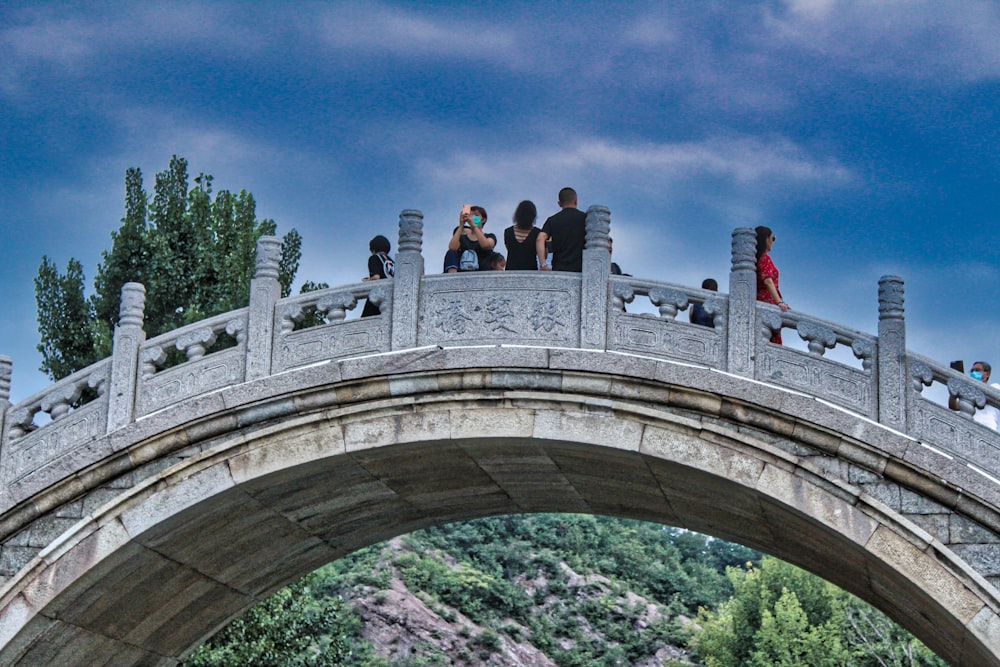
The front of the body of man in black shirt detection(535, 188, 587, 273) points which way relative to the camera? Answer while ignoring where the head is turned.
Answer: away from the camera

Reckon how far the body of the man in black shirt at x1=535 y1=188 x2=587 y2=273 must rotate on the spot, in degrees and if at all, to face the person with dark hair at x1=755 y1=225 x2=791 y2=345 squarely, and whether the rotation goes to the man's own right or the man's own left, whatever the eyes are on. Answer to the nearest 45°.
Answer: approximately 90° to the man's own right

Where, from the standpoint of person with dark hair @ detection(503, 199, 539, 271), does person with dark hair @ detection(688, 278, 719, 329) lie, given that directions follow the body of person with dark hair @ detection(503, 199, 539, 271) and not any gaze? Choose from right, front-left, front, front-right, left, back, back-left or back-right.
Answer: right

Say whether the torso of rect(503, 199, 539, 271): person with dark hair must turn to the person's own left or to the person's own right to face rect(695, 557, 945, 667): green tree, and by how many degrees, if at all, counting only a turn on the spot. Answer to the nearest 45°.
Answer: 0° — they already face it

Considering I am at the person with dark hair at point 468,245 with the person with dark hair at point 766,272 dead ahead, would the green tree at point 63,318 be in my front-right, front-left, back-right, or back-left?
back-left

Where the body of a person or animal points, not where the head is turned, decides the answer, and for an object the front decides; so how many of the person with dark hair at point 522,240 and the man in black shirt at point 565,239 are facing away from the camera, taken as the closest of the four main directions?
2

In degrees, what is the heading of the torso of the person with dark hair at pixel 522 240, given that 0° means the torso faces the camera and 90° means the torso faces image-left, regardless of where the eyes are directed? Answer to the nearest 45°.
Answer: approximately 180°
